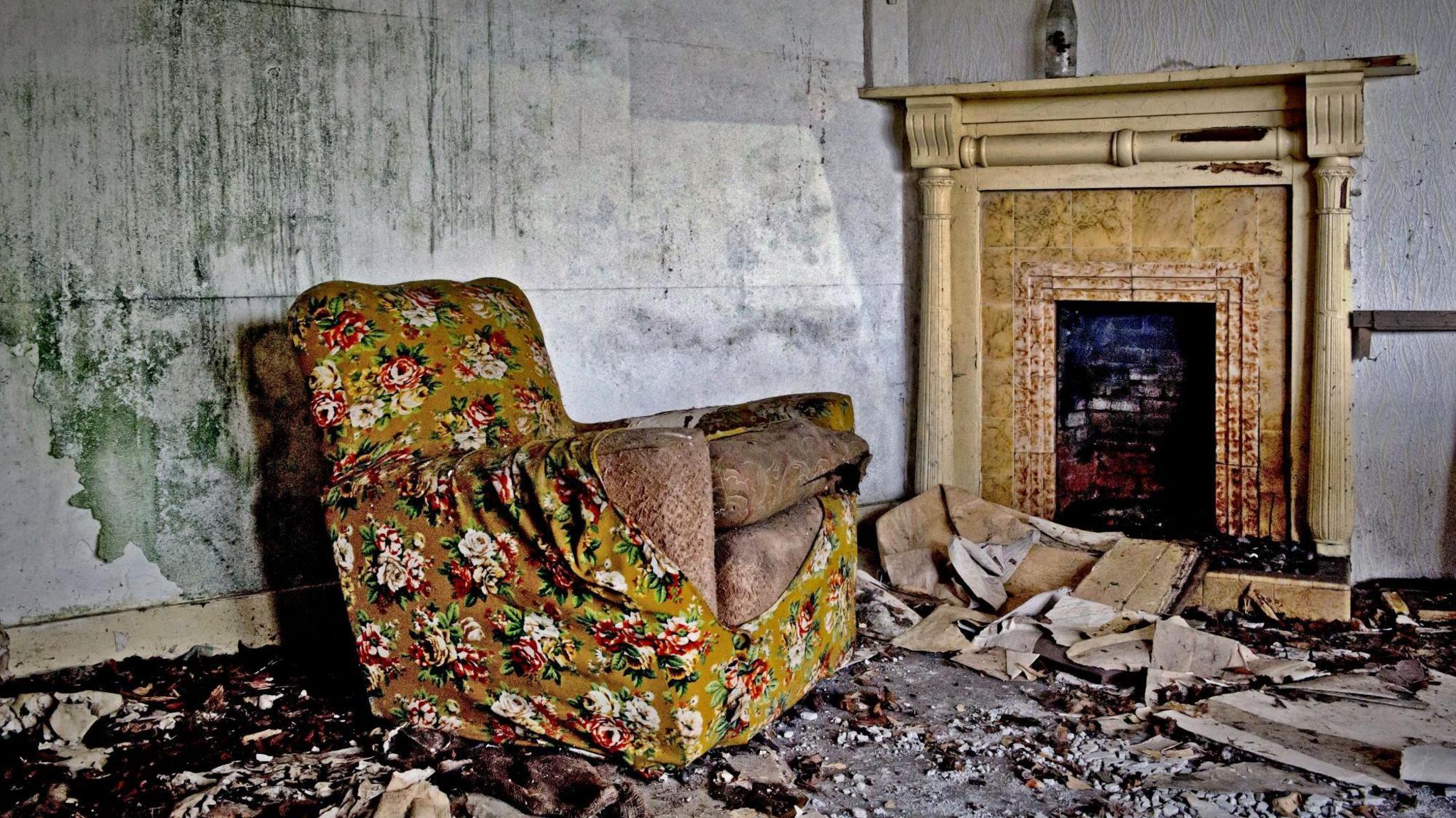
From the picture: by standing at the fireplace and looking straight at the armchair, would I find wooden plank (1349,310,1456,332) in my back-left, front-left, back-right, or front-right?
back-left

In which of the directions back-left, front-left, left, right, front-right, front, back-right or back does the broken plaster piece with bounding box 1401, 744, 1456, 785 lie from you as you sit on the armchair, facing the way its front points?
front-left

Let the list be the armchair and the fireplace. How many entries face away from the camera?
0

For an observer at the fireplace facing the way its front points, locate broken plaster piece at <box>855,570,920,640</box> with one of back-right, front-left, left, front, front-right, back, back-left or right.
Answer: front

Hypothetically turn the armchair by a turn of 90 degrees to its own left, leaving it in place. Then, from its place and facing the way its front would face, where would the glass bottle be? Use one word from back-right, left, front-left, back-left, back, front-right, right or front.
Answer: front

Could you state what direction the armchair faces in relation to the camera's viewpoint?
facing the viewer and to the right of the viewer

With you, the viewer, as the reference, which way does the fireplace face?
facing the viewer and to the left of the viewer

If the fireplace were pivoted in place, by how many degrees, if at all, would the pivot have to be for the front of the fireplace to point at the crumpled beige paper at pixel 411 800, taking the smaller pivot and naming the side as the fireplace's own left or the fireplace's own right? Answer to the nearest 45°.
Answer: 0° — it already faces it

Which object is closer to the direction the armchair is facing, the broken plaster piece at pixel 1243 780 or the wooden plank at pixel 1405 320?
the broken plaster piece

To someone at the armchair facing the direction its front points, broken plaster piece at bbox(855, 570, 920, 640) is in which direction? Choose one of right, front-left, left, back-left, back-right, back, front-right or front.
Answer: left

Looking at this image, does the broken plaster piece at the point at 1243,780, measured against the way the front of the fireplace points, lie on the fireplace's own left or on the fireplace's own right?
on the fireplace's own left
